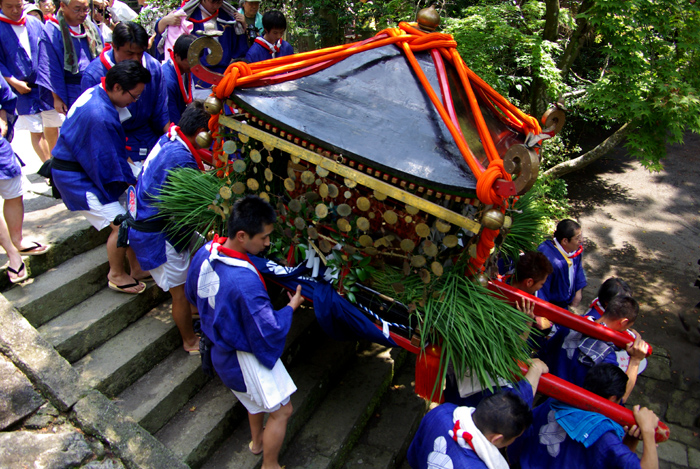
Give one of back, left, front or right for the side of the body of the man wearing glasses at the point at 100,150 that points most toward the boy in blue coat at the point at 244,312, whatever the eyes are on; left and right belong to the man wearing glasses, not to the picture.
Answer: right

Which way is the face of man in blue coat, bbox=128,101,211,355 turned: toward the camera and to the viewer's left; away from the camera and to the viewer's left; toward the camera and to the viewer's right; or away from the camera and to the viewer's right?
away from the camera and to the viewer's right

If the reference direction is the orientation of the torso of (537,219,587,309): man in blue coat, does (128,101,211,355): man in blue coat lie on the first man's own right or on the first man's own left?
on the first man's own right

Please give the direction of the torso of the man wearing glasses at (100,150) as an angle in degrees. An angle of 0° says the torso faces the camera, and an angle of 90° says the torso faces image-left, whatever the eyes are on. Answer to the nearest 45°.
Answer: approximately 270°

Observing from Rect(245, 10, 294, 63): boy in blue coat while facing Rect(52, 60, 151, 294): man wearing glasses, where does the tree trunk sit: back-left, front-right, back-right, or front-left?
back-left

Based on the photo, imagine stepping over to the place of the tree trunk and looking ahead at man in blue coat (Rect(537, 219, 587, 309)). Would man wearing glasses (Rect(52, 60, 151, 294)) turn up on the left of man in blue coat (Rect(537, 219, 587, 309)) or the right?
right

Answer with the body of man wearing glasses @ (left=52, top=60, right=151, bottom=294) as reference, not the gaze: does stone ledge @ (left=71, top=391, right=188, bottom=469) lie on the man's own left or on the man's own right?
on the man's own right

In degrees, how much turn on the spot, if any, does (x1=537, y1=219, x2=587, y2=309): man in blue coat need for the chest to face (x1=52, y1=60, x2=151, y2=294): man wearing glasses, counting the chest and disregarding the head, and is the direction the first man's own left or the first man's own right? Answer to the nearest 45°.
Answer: approximately 90° to the first man's own right

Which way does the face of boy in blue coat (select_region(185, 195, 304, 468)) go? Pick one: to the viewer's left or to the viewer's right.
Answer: to the viewer's right
